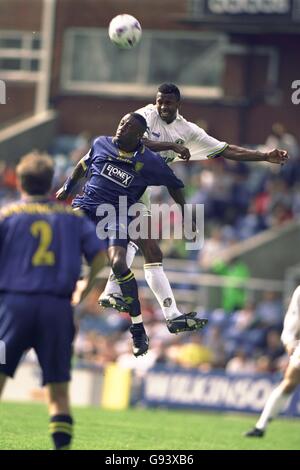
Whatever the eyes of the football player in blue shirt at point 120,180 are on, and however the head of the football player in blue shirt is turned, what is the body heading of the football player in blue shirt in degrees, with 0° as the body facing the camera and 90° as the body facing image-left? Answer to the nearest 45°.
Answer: approximately 0°

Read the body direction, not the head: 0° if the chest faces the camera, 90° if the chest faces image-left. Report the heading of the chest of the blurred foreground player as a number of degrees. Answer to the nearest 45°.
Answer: approximately 180°

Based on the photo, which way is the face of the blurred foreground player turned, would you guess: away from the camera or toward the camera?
away from the camera

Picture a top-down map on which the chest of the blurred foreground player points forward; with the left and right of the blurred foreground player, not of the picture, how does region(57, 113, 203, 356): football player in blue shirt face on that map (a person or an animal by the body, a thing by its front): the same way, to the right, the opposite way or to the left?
the opposite way

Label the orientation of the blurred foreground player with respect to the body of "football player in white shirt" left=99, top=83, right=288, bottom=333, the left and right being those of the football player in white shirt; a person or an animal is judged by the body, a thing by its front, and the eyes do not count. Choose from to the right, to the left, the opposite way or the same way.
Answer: the opposite way

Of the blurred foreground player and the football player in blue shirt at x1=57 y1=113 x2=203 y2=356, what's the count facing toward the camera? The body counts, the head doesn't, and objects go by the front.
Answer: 1

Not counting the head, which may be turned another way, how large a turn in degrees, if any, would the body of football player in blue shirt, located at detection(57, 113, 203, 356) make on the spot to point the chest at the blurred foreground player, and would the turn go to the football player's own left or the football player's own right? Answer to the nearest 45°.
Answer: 0° — they already face them

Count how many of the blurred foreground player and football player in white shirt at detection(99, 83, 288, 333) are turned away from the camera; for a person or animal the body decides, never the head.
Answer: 1
